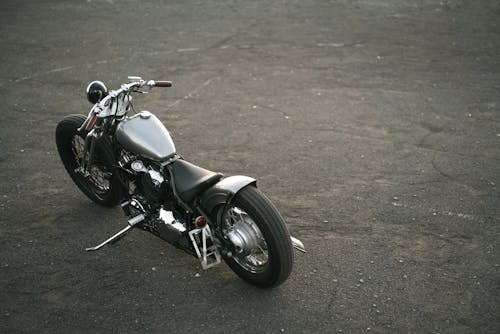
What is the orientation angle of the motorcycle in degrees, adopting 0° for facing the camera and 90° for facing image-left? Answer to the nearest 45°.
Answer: approximately 135°
